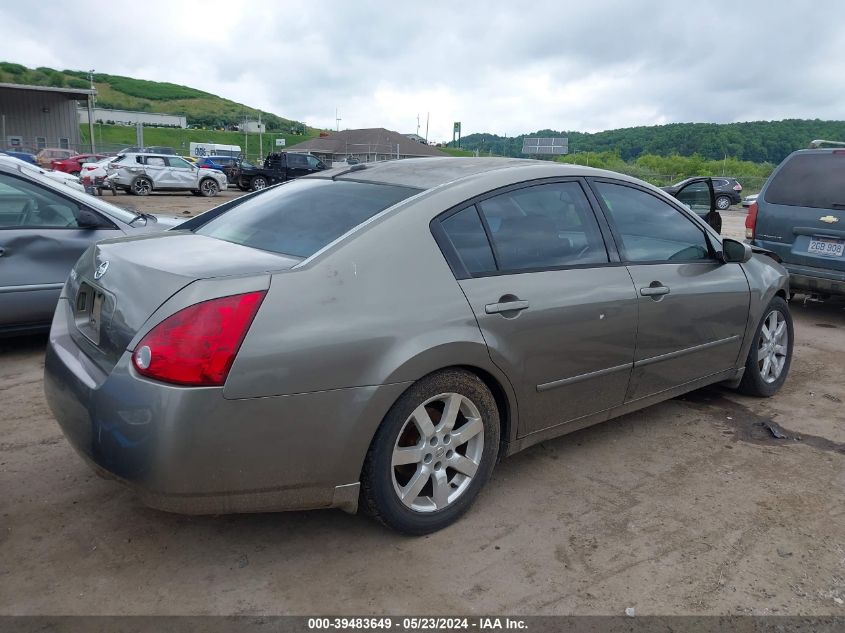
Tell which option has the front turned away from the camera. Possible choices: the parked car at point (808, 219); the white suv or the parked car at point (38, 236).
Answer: the parked car at point (808, 219)

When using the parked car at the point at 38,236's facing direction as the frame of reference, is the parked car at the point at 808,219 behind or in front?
in front

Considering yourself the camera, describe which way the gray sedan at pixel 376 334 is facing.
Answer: facing away from the viewer and to the right of the viewer

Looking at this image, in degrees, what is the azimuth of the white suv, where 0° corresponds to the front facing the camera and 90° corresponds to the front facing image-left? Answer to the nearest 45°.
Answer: approximately 270°

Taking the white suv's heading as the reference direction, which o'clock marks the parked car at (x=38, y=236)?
The parked car is roughly at 3 o'clock from the white suv.

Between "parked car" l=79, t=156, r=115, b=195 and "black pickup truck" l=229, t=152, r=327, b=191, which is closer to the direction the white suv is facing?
the black pickup truck

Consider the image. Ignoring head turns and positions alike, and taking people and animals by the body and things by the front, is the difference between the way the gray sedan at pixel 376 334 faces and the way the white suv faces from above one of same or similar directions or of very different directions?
same or similar directions

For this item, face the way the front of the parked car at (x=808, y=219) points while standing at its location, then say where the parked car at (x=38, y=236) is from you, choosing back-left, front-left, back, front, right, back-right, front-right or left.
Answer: back-left

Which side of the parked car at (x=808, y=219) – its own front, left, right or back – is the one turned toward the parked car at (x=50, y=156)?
left

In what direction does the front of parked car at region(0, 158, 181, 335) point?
to the viewer's right

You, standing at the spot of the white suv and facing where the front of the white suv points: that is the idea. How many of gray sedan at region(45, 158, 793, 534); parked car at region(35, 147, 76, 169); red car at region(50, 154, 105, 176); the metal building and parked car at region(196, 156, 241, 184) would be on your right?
1

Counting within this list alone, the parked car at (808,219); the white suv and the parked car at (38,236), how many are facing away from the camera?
1

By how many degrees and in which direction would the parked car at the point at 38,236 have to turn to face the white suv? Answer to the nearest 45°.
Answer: approximately 90° to its left

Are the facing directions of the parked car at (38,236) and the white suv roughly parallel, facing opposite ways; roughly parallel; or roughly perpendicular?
roughly parallel

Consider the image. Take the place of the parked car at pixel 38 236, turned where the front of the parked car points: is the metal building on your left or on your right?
on your left

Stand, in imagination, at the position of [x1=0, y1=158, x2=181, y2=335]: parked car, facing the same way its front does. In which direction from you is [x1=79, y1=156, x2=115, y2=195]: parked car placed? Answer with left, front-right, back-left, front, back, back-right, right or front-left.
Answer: left

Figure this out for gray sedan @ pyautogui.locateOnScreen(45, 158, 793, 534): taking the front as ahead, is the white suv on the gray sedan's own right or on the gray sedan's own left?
on the gray sedan's own left

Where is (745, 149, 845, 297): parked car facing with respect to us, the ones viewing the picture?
facing away from the viewer
